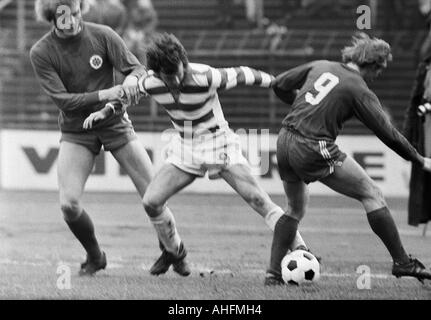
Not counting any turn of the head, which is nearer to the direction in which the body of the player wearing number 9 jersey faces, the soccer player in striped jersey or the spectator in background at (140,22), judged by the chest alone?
the spectator in background

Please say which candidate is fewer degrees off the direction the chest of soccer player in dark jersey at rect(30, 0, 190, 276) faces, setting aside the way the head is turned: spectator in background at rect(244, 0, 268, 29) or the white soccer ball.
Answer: the white soccer ball

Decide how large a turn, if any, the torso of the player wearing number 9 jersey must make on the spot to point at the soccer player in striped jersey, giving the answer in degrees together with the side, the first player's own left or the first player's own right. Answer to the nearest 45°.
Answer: approximately 135° to the first player's own left

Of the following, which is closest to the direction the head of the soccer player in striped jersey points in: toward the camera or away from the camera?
toward the camera

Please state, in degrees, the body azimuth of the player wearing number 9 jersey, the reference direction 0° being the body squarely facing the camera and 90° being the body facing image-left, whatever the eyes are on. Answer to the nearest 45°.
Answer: approximately 225°

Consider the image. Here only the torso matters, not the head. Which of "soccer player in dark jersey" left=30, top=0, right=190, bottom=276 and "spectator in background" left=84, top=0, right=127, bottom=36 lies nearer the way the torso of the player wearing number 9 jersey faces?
the spectator in background

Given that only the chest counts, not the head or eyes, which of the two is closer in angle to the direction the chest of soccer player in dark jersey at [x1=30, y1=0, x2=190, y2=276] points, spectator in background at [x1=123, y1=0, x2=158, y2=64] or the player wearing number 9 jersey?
the player wearing number 9 jersey

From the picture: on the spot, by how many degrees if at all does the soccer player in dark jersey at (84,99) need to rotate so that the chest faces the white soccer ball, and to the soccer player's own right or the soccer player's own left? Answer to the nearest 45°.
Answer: approximately 45° to the soccer player's own left

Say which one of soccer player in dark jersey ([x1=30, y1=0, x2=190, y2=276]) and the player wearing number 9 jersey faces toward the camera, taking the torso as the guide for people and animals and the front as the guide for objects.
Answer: the soccer player in dark jersey

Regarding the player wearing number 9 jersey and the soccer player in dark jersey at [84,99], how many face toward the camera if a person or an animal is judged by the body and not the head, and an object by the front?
1

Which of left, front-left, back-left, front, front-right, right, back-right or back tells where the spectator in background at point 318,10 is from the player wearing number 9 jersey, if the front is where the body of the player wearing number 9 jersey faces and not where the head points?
front-left

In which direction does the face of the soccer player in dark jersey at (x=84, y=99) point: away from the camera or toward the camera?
toward the camera

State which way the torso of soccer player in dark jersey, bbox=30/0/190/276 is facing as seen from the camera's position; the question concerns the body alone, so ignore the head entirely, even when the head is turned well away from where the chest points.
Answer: toward the camera

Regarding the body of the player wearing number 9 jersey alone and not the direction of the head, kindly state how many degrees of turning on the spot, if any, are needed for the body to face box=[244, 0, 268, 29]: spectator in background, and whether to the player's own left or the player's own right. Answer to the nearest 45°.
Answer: approximately 45° to the player's own left

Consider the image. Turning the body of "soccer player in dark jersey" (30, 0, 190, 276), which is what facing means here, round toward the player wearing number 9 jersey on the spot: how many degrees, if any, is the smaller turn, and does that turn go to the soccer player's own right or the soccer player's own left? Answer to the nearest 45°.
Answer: approximately 45° to the soccer player's own left
